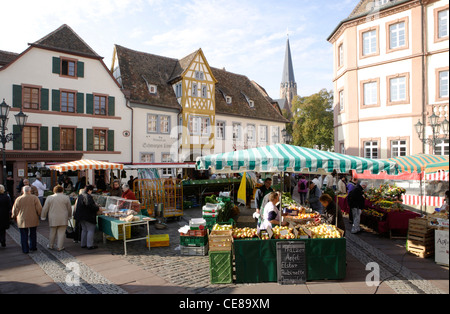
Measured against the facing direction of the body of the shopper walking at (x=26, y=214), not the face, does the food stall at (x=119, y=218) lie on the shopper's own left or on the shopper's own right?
on the shopper's own right

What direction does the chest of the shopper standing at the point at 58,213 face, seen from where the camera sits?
away from the camera

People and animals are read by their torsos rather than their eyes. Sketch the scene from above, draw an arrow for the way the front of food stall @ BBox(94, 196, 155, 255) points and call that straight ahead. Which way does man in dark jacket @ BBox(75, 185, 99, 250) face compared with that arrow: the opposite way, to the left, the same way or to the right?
the opposite way

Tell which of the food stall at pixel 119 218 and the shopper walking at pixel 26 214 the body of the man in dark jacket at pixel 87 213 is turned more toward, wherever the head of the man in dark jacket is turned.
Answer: the food stall

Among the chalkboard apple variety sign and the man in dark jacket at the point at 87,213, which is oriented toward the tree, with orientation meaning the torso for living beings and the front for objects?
the man in dark jacket
